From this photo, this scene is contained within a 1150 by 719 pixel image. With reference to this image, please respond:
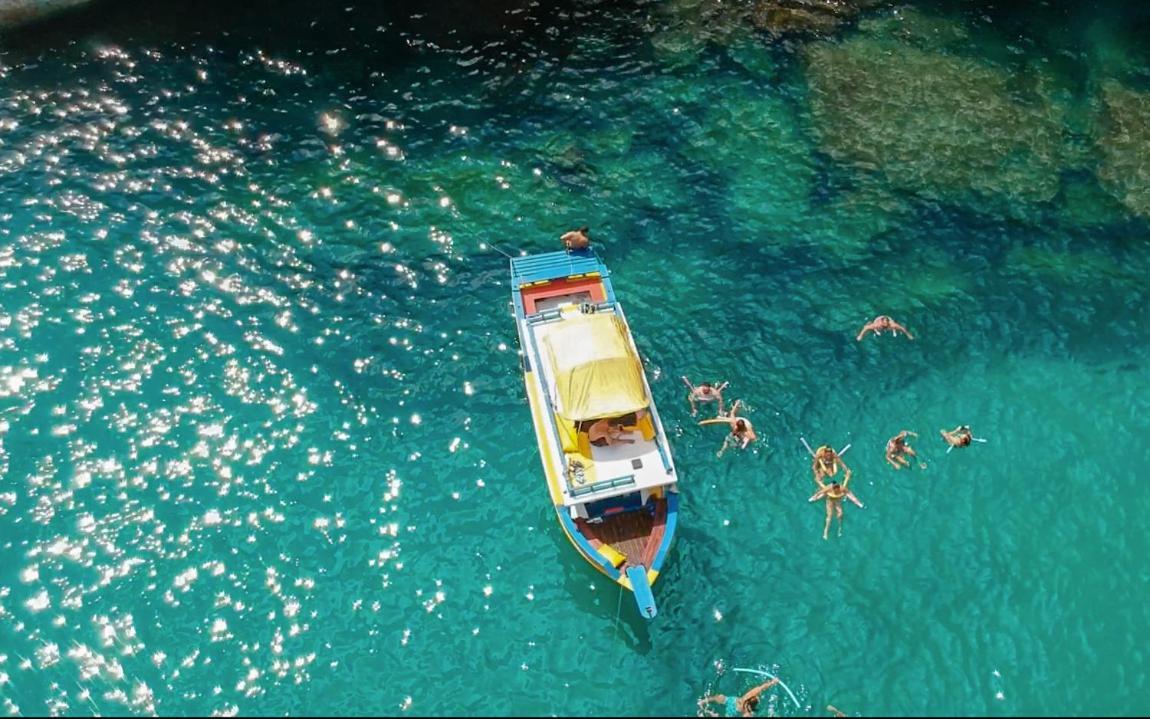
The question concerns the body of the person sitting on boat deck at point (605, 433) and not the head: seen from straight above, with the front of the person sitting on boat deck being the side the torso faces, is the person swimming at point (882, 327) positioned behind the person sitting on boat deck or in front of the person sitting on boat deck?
in front

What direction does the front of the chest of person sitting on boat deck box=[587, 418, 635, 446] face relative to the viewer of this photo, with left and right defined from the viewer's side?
facing to the right of the viewer

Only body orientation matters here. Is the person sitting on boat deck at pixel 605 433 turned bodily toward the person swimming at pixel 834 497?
yes

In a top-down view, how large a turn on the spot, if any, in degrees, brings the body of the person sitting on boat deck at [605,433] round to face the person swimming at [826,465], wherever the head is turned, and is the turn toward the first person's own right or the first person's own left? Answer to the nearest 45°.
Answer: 0° — they already face them

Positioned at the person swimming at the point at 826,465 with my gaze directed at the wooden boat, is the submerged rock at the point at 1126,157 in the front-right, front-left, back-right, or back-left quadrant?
back-right

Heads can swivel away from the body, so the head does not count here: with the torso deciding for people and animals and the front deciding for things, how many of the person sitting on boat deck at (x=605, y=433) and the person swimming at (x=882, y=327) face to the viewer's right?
1

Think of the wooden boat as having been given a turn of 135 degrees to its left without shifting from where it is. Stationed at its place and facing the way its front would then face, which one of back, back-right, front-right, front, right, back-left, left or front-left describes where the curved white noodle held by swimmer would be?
right

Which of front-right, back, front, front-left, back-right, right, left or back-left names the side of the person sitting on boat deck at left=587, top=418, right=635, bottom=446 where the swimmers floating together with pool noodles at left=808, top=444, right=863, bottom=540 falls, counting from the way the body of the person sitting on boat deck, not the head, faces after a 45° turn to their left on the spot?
front-right

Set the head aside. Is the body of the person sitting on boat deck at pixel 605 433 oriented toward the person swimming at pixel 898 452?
yes

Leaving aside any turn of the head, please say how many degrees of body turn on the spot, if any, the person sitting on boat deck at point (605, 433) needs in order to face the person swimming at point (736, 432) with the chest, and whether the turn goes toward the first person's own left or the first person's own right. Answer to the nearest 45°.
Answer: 0° — they already face them

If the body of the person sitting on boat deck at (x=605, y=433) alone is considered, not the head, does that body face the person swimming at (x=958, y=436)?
yes
